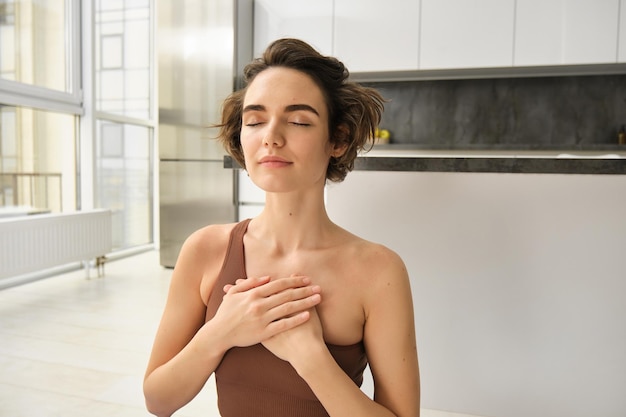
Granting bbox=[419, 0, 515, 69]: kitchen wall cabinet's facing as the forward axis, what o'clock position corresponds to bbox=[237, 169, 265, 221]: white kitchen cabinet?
The white kitchen cabinet is roughly at 3 o'clock from the kitchen wall cabinet.

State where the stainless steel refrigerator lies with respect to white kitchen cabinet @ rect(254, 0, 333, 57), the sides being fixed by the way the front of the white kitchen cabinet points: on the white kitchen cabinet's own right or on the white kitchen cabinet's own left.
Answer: on the white kitchen cabinet's own right

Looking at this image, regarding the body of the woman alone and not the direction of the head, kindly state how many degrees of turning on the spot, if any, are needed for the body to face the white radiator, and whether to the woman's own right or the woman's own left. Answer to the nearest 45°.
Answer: approximately 135° to the woman's own right

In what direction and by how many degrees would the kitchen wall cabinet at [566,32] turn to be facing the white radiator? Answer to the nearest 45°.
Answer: approximately 45° to its right

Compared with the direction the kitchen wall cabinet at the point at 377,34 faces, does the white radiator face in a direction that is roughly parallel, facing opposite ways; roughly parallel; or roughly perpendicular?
roughly perpendicular

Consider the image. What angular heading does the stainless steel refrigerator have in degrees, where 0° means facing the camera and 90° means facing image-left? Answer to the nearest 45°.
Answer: approximately 0°

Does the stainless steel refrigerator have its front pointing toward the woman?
yes

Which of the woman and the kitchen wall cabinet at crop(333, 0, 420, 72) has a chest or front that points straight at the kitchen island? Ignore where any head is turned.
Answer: the kitchen wall cabinet

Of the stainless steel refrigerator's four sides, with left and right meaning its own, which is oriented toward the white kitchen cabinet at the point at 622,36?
left
